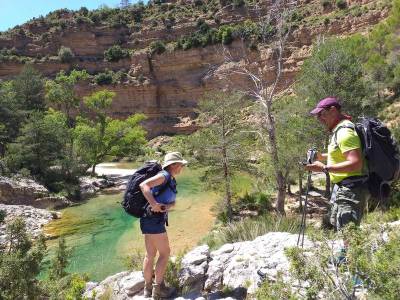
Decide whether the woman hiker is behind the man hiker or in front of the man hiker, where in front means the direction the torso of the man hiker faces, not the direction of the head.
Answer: in front

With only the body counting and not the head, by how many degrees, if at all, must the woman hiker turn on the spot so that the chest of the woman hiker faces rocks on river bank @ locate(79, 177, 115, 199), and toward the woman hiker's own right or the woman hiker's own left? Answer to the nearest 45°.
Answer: approximately 90° to the woman hiker's own left

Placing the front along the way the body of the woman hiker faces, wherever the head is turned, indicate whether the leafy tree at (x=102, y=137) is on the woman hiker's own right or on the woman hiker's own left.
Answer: on the woman hiker's own left

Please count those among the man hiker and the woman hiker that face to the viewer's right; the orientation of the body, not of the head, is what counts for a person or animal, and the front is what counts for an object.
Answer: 1

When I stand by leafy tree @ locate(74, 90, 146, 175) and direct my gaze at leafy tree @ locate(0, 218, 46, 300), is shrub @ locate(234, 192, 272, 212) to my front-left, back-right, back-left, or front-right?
front-left

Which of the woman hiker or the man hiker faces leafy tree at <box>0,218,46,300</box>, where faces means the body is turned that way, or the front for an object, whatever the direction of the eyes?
the man hiker

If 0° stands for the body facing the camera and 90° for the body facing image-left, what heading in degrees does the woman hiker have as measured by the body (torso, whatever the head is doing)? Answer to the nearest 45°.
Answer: approximately 270°

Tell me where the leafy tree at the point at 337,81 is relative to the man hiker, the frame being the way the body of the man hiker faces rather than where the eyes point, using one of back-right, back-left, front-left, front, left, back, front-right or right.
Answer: right

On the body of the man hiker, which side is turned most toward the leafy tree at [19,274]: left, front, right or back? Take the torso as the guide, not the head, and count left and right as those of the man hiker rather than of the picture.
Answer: front

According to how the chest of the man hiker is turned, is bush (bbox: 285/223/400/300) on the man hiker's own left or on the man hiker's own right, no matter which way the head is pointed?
on the man hiker's own left

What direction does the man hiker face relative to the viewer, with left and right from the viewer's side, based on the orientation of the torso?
facing to the left of the viewer

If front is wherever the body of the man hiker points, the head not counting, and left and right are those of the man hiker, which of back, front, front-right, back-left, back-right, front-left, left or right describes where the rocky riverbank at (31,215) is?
front-right

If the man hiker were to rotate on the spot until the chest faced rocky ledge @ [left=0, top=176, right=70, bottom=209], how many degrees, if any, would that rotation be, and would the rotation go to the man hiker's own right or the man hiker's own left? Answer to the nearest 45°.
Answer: approximately 45° to the man hiker's own right
